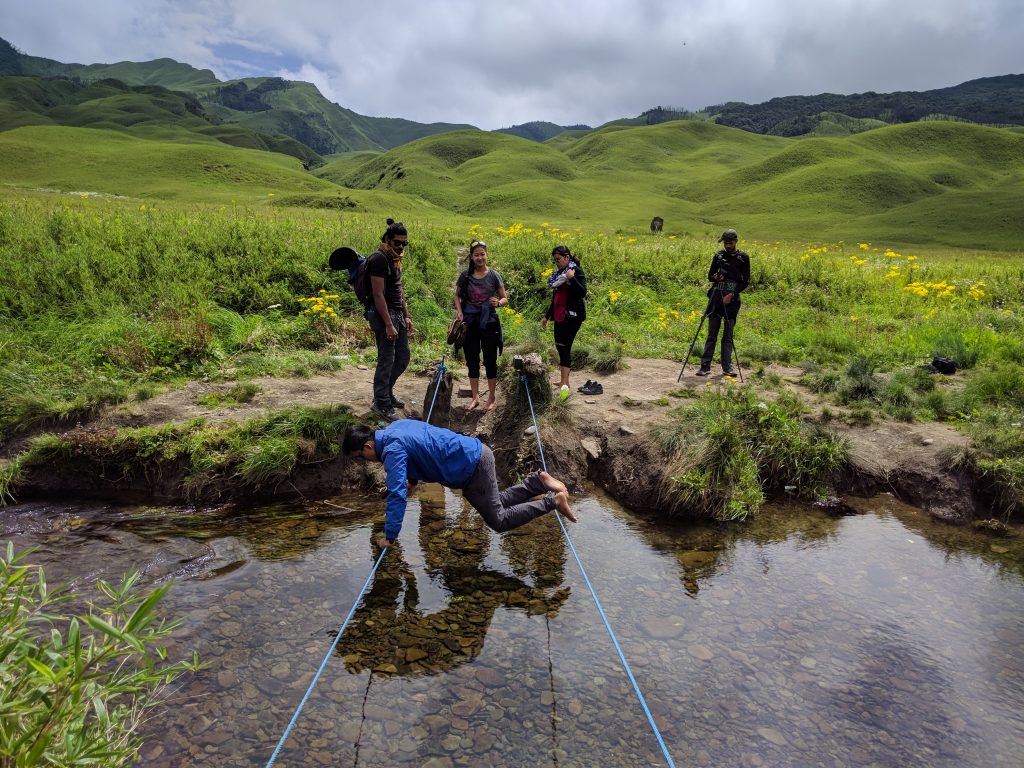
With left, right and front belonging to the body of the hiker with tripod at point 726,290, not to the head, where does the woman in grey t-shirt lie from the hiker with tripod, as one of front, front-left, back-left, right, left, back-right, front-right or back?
front-right

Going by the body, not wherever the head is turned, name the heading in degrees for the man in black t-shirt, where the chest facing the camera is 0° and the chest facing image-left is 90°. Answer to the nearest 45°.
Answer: approximately 315°

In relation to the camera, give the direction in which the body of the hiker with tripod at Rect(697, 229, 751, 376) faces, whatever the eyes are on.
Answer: toward the camera

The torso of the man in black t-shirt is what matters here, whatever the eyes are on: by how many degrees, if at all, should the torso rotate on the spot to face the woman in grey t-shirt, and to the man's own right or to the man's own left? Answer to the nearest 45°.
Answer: approximately 45° to the man's own left

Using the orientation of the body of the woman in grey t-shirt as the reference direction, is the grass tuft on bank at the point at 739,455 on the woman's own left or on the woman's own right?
on the woman's own left

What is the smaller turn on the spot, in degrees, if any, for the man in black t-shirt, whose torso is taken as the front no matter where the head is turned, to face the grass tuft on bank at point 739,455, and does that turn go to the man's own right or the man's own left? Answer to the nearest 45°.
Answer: approximately 45° to the man's own left

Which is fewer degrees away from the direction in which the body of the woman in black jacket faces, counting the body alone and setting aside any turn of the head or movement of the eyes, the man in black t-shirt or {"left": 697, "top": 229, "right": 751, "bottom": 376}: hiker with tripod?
the man in black t-shirt

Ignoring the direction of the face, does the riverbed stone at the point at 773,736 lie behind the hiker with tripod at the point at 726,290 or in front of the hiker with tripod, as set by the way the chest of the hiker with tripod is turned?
in front

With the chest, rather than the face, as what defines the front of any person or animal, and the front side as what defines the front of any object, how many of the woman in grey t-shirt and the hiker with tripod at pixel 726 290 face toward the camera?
2

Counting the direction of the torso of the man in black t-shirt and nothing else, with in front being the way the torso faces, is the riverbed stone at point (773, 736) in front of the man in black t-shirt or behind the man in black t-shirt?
in front

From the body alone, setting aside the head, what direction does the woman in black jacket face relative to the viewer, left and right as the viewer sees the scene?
facing the viewer and to the left of the viewer

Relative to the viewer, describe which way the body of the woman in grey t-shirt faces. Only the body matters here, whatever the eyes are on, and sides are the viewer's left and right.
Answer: facing the viewer

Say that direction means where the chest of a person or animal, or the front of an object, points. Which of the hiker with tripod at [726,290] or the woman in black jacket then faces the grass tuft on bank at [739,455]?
the hiker with tripod

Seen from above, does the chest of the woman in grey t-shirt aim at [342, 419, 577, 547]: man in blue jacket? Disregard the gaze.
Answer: yes

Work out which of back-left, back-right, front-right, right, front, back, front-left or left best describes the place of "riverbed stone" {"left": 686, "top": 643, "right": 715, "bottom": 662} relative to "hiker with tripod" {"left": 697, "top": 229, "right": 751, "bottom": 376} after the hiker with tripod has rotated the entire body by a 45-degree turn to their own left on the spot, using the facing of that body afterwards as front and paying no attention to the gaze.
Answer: front-right
